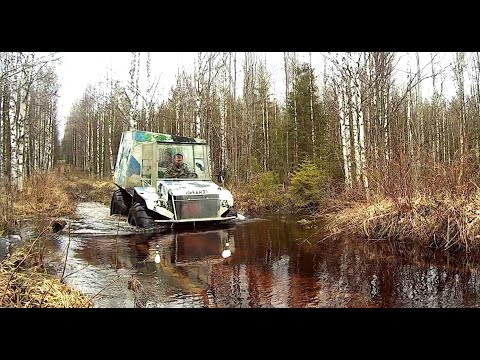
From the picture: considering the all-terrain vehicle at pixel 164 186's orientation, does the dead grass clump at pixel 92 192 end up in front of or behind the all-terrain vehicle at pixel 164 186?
behind

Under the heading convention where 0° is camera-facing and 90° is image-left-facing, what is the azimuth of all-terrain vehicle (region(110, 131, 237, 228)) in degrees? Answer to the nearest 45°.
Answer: approximately 315°

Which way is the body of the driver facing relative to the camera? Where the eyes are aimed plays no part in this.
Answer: toward the camera

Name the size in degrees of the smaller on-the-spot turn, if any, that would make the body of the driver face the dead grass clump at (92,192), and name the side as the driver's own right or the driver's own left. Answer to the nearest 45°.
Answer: approximately 180°
